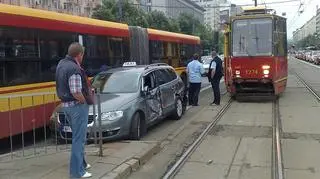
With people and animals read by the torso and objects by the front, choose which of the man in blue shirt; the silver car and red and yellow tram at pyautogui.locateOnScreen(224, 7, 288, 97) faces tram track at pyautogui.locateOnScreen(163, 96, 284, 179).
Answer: the red and yellow tram

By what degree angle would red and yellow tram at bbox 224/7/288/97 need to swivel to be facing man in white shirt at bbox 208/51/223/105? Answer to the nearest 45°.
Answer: approximately 45° to its right

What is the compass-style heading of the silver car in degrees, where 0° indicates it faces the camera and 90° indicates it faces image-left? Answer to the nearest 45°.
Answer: approximately 45°

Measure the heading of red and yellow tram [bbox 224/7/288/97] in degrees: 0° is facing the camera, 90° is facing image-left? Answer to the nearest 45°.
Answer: approximately 0°

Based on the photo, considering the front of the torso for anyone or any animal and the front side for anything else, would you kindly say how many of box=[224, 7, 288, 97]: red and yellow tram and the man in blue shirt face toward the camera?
1

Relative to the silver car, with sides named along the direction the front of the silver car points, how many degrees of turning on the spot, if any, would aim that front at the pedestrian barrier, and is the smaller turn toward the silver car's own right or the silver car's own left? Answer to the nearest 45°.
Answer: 0° — it already faces it

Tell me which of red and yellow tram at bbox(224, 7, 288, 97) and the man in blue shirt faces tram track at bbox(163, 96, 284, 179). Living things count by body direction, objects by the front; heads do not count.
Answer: the red and yellow tram
